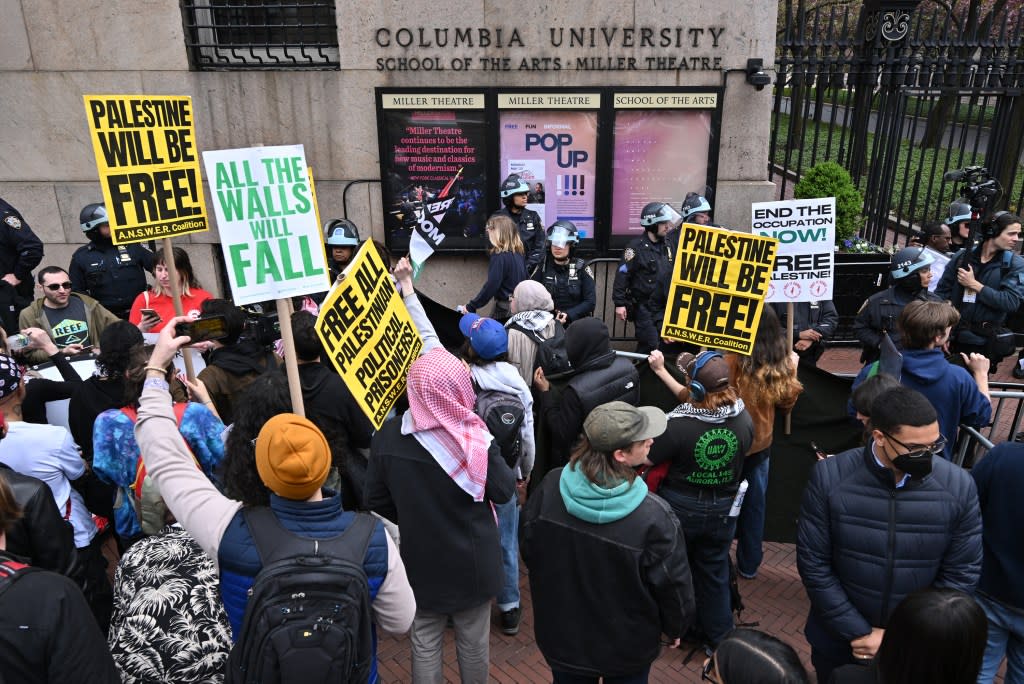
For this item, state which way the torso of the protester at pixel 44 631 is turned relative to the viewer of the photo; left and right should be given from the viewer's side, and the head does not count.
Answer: facing away from the viewer

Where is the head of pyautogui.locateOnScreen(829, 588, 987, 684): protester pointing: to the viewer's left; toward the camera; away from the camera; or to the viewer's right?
away from the camera

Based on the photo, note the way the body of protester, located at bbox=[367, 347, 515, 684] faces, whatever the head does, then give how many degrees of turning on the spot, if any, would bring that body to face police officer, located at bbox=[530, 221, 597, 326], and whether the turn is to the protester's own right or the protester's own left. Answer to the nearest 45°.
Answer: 0° — they already face them

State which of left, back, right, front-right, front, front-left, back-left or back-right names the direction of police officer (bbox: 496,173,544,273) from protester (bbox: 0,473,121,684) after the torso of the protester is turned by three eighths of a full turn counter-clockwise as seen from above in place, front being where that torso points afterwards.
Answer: back

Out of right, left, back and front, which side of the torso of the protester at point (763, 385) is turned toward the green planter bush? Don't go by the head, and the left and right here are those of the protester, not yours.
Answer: front

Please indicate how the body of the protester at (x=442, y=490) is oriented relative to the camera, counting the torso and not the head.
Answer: away from the camera

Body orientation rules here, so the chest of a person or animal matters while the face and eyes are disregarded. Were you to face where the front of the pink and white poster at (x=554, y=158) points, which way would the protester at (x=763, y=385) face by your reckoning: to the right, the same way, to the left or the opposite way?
the opposite way

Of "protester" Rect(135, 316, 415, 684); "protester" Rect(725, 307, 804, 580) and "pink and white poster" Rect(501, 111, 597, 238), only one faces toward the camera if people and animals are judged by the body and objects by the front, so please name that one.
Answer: the pink and white poster

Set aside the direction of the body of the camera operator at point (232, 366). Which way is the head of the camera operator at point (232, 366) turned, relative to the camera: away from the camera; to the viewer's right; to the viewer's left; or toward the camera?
away from the camera

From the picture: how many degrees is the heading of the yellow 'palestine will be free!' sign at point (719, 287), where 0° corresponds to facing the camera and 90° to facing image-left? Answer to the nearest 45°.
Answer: approximately 0°

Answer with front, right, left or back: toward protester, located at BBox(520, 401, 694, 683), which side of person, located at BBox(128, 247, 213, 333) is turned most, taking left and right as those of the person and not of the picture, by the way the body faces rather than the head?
front

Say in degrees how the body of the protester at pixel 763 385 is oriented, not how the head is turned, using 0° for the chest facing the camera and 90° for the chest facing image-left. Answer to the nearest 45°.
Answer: approximately 180°

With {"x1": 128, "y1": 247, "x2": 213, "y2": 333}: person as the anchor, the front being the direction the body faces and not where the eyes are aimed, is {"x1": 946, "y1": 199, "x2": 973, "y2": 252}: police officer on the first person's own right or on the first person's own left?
on the first person's own left

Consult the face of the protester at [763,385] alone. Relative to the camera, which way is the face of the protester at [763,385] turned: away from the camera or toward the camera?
away from the camera

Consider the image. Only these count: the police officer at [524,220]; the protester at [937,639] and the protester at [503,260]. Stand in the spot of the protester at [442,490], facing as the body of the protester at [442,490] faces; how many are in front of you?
2

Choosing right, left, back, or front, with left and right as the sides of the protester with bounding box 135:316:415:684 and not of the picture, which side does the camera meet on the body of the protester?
back

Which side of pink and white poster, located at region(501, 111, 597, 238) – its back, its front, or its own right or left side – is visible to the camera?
front

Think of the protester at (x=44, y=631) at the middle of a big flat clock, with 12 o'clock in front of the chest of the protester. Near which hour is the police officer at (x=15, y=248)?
The police officer is roughly at 12 o'clock from the protester.

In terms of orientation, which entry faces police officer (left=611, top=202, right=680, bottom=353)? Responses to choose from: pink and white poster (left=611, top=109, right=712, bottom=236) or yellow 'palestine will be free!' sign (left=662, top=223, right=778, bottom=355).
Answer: the pink and white poster
